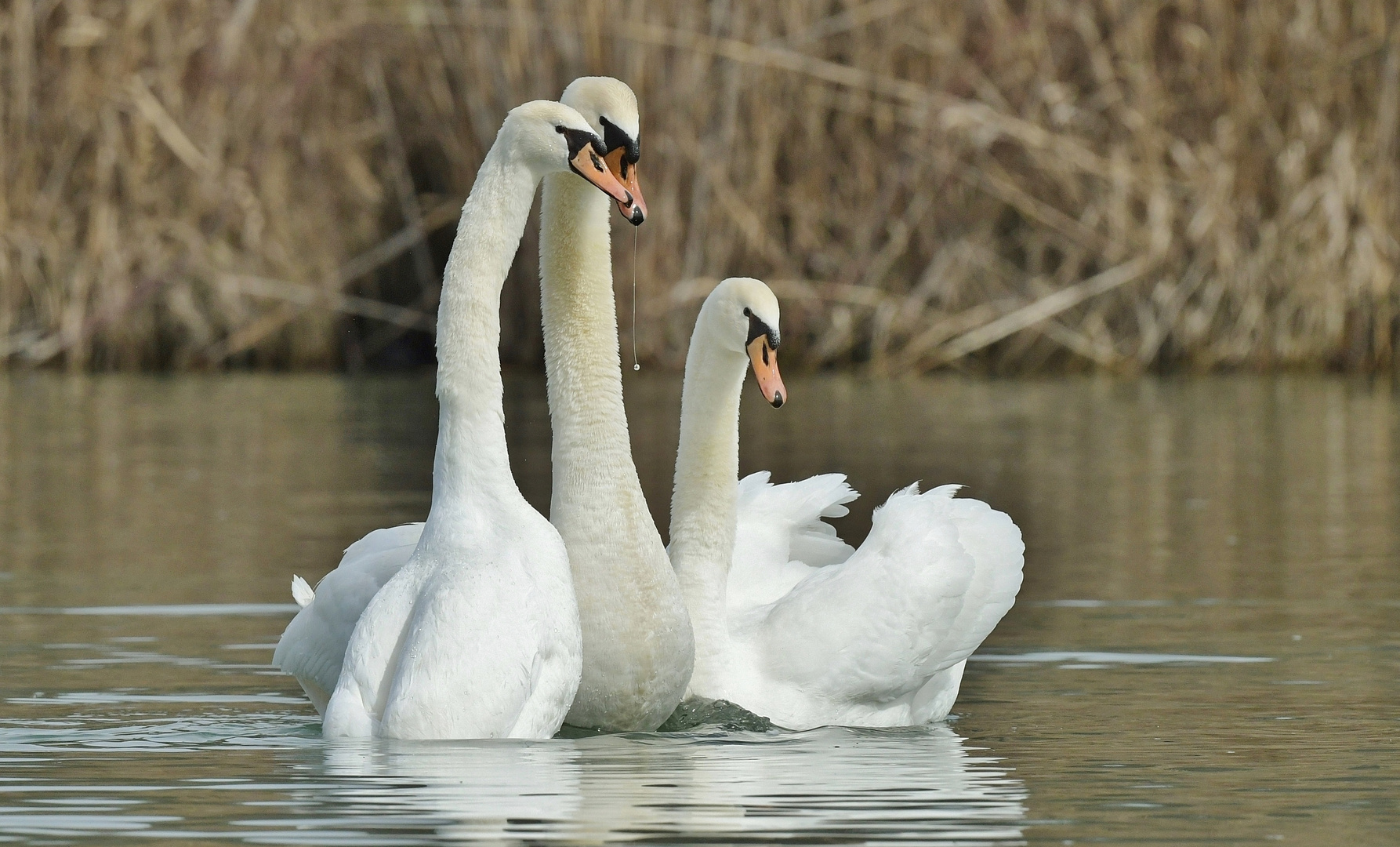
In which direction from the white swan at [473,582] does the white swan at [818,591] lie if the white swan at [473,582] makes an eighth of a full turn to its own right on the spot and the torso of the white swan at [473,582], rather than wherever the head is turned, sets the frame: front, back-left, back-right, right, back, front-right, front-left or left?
back-left

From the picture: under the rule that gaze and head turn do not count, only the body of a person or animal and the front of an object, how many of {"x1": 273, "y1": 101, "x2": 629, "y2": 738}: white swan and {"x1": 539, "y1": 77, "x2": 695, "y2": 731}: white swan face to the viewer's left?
0

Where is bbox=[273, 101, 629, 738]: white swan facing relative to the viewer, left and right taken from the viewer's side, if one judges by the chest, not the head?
facing the viewer and to the right of the viewer

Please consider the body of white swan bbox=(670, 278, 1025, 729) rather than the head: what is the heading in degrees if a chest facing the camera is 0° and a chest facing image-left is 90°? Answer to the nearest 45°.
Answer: approximately 45°

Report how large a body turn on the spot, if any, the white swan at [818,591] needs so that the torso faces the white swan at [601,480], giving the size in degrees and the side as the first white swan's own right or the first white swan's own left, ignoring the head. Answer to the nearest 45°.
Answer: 0° — it already faces it

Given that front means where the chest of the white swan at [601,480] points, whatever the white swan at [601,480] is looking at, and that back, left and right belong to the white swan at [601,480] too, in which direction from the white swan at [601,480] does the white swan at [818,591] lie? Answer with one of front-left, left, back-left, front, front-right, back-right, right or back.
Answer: left

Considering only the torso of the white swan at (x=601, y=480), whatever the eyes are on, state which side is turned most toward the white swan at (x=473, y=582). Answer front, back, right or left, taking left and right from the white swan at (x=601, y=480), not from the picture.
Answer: right

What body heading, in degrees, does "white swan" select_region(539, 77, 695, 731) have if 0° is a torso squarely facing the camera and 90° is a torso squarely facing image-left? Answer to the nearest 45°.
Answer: approximately 315°
